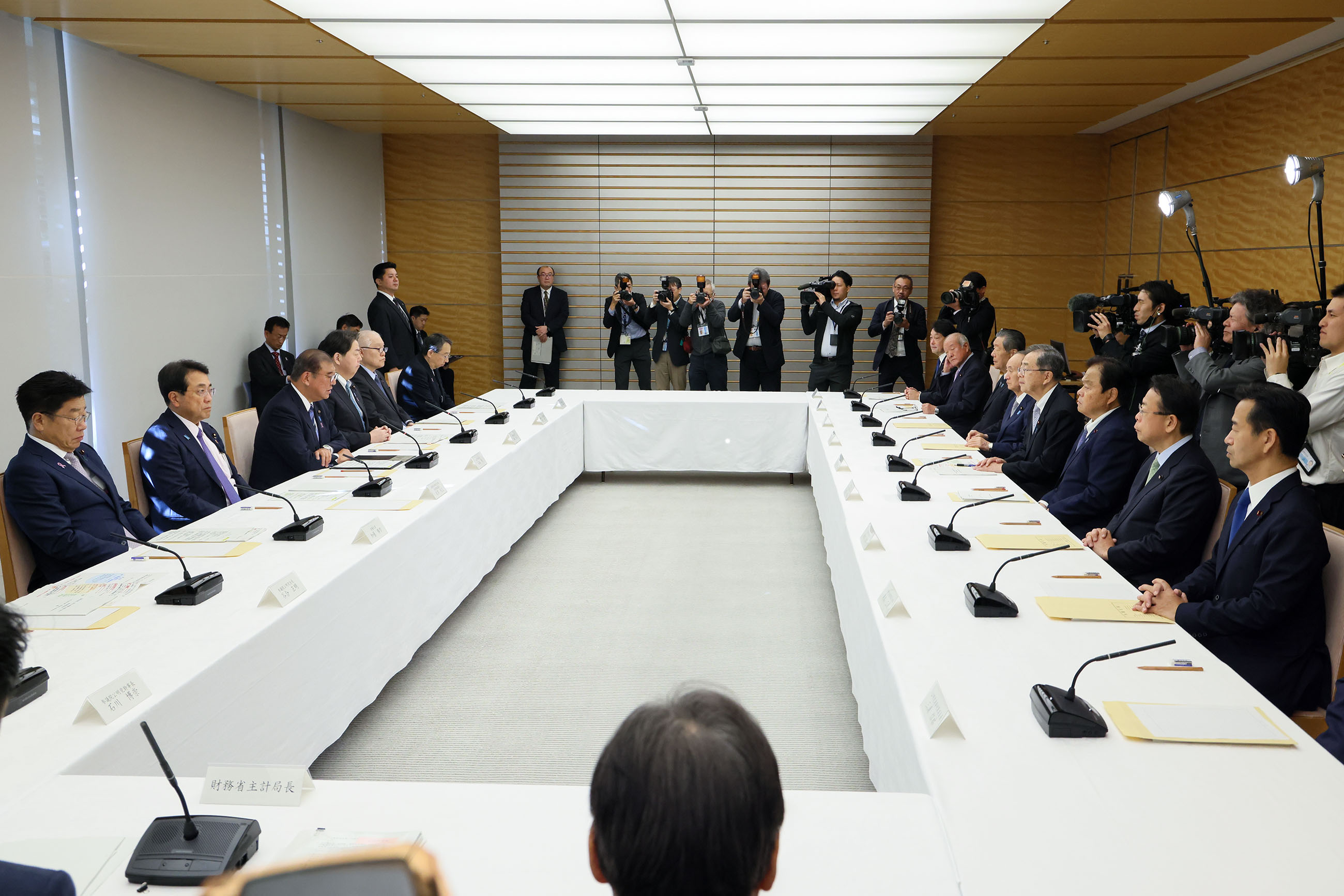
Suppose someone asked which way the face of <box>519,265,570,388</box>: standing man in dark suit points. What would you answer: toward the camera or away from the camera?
toward the camera

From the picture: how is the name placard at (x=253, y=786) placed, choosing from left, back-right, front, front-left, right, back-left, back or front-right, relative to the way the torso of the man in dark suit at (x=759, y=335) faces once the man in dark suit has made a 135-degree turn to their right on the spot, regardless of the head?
back-left

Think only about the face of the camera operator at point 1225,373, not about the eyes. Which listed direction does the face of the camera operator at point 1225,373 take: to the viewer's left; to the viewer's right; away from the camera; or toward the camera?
to the viewer's left

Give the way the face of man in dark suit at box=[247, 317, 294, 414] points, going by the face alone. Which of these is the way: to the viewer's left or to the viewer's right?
to the viewer's right

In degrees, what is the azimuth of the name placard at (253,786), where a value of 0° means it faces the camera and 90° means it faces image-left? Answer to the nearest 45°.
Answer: approximately 0°

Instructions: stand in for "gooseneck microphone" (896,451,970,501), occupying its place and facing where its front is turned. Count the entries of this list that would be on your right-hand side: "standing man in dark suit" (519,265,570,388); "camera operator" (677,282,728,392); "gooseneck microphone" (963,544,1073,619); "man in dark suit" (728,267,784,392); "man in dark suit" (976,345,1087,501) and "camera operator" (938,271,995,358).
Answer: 1

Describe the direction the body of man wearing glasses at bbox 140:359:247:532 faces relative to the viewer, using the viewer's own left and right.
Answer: facing the viewer and to the right of the viewer

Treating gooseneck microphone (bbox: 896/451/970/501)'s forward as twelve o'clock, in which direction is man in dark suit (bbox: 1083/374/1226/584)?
The man in dark suit is roughly at 1 o'clock from the gooseneck microphone.

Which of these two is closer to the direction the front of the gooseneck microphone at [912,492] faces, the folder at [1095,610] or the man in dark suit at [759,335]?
the folder

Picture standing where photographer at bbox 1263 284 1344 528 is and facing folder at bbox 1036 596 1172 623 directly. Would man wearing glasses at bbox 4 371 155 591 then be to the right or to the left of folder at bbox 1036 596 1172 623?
right

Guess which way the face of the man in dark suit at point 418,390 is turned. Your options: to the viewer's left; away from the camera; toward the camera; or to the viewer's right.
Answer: to the viewer's right

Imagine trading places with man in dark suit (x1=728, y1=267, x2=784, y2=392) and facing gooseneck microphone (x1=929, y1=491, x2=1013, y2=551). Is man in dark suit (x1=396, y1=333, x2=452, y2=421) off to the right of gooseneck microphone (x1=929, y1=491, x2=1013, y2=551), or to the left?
right

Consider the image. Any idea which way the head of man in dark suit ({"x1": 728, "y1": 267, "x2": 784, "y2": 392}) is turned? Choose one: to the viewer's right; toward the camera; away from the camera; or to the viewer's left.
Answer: toward the camera

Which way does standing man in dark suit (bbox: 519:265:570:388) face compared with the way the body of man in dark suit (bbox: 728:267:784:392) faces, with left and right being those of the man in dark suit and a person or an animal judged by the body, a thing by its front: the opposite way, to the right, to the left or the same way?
the same way

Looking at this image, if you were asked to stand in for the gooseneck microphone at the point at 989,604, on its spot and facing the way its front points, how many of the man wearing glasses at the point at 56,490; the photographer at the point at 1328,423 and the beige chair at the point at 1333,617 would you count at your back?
1

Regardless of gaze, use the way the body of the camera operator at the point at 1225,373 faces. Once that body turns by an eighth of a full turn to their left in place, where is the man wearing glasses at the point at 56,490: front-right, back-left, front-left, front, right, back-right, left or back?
front

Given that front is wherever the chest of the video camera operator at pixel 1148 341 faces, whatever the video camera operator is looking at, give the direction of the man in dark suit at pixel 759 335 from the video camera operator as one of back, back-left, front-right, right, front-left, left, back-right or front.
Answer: front-right

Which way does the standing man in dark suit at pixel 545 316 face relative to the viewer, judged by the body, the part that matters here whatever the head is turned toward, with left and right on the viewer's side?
facing the viewer

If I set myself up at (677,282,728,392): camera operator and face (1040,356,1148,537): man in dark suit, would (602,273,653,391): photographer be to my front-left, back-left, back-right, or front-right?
back-right

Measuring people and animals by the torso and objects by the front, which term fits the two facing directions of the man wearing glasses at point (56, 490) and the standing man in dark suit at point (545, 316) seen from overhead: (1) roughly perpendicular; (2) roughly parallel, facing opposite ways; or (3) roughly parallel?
roughly perpendicular

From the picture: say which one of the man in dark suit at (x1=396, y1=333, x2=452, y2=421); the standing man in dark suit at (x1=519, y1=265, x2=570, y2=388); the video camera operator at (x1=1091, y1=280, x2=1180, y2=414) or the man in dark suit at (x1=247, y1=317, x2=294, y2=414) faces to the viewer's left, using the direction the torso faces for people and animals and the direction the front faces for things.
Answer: the video camera operator

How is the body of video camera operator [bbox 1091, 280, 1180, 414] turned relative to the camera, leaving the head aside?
to the viewer's left

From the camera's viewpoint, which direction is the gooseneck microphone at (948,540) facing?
to the viewer's right
